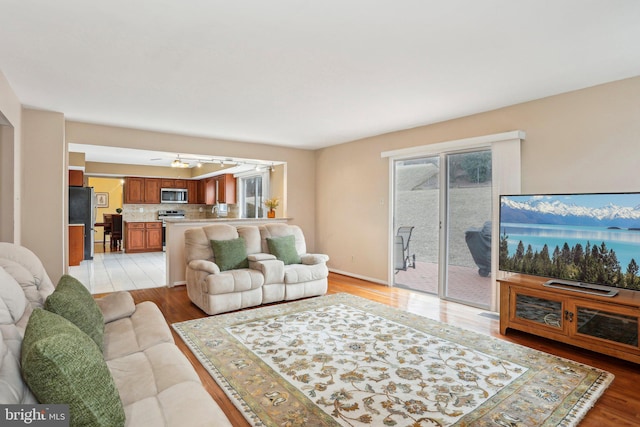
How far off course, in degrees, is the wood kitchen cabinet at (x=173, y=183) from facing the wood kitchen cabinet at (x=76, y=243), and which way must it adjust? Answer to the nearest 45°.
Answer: approximately 45° to its right

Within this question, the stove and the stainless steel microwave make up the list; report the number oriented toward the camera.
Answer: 2

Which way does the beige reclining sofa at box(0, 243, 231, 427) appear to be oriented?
to the viewer's right

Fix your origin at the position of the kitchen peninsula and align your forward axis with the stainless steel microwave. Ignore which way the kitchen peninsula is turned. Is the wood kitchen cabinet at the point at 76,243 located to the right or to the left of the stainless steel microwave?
left

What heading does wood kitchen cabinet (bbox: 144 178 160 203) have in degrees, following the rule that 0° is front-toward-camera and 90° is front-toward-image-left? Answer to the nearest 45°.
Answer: approximately 0°

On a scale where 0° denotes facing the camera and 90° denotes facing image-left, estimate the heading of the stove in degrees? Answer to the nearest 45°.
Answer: approximately 0°
